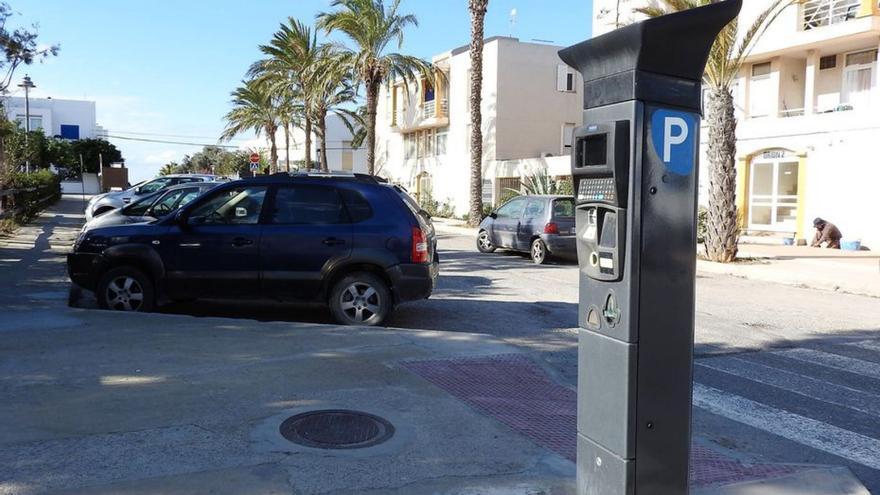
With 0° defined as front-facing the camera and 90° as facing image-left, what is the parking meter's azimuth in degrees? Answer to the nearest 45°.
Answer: approximately 45°

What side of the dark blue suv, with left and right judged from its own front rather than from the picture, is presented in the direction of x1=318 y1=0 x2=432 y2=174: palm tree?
right

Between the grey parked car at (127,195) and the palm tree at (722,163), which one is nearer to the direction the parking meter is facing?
the grey parked car

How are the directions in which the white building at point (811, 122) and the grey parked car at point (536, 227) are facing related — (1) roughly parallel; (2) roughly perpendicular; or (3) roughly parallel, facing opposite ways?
roughly perpendicular

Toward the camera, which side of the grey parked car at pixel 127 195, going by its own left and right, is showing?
left

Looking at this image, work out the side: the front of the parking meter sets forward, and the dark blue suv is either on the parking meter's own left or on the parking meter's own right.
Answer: on the parking meter's own right

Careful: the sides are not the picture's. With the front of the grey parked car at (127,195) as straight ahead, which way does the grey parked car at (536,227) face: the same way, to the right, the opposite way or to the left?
to the right

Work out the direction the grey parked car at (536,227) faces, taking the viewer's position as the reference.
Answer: facing away from the viewer and to the left of the viewer

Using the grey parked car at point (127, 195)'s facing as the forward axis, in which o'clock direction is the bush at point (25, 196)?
The bush is roughly at 1 o'clock from the grey parked car.

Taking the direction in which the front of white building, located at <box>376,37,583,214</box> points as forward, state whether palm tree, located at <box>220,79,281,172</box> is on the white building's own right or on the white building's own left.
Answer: on the white building's own right

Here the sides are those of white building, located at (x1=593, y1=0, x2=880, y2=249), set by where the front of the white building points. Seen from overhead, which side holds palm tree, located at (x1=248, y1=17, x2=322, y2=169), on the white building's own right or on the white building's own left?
on the white building's own right

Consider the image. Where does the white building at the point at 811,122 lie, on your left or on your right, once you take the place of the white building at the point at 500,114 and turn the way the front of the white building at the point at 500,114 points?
on your left

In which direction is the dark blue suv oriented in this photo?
to the viewer's left

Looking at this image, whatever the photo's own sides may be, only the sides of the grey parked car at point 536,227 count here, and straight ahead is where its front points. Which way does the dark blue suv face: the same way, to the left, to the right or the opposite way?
to the left
